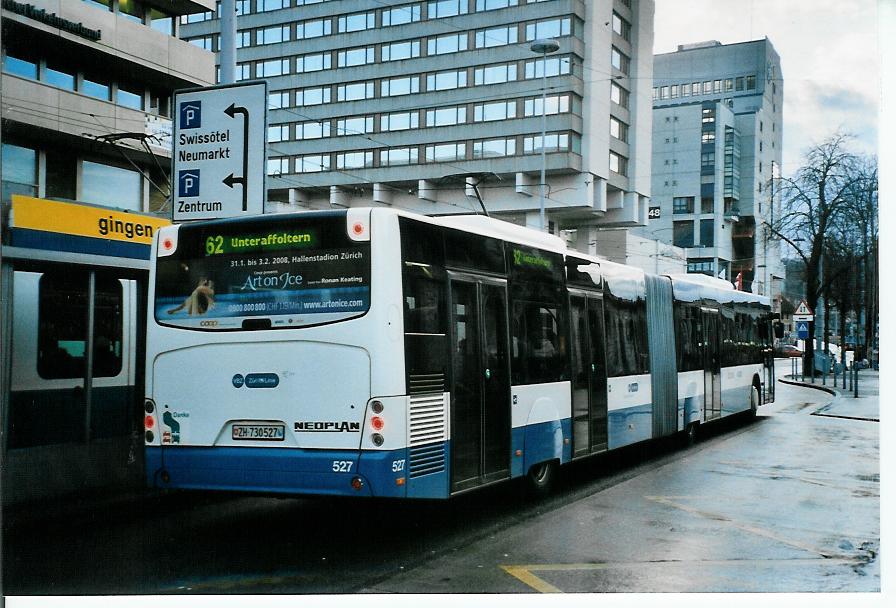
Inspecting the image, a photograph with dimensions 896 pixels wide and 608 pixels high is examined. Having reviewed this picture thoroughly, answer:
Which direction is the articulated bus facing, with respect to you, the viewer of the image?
facing away from the viewer and to the right of the viewer

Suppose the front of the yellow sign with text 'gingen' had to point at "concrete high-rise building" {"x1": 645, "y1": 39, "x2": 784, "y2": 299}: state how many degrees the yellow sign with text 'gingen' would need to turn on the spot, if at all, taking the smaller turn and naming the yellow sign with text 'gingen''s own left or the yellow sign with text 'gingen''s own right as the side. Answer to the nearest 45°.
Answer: approximately 90° to the yellow sign with text 'gingen''s own left

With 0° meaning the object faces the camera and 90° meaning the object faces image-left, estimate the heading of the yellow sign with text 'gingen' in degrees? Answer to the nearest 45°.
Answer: approximately 315°

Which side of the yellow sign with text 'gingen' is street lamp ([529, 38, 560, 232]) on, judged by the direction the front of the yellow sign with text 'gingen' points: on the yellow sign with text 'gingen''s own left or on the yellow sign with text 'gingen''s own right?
on the yellow sign with text 'gingen''s own left

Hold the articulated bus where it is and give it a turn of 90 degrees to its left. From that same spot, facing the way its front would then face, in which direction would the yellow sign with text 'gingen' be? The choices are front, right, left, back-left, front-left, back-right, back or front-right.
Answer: left

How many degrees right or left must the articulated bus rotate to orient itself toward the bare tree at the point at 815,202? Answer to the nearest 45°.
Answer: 0° — it already faces it

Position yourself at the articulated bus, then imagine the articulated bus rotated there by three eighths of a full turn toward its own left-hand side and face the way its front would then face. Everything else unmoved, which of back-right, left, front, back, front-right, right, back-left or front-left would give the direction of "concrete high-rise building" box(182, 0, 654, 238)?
right

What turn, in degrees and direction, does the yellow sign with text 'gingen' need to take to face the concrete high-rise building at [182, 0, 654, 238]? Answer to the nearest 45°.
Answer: approximately 90° to its left

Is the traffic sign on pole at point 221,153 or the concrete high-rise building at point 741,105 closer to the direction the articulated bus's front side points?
the concrete high-rise building

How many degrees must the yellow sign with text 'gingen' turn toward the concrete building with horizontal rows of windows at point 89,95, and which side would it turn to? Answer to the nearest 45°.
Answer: approximately 135° to its left
